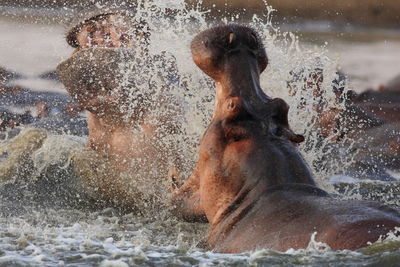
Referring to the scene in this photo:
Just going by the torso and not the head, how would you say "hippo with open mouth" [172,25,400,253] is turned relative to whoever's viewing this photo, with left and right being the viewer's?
facing away from the viewer and to the left of the viewer

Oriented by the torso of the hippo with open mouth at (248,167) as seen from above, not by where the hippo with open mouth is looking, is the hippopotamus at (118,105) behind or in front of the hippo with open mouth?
in front
